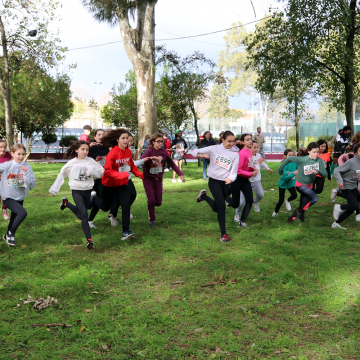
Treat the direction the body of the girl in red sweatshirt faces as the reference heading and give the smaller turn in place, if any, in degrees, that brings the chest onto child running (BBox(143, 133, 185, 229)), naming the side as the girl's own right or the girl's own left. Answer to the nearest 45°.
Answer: approximately 90° to the girl's own left

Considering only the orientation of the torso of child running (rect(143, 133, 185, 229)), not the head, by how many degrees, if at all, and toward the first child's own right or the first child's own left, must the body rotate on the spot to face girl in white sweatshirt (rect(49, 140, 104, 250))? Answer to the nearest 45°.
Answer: approximately 90° to the first child's own right
